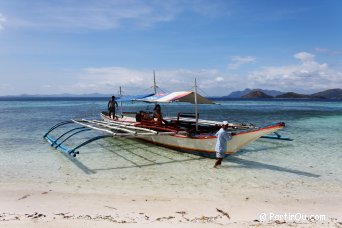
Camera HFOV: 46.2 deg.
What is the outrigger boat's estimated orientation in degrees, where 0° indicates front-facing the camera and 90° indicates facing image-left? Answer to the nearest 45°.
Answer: approximately 315°
